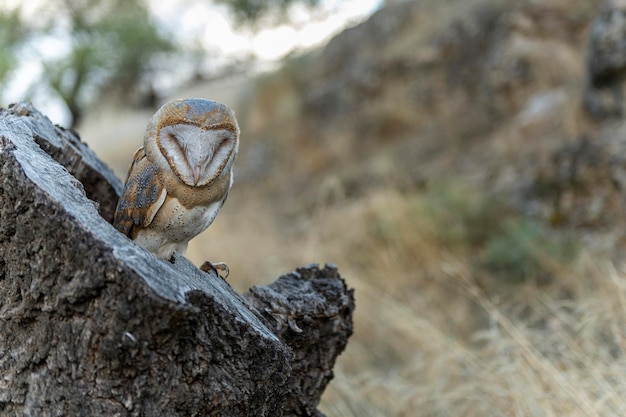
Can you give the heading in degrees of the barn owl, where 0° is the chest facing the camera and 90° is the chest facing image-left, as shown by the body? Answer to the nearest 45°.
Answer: approximately 315°

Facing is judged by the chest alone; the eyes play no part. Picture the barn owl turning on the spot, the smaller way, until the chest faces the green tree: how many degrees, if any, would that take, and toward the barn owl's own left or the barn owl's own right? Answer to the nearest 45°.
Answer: approximately 135° to the barn owl's own left
